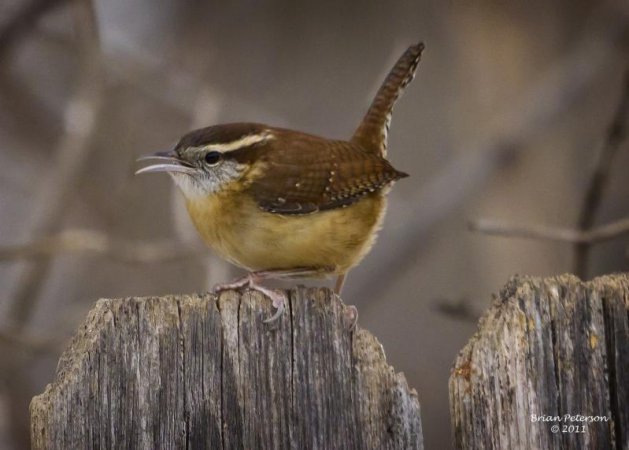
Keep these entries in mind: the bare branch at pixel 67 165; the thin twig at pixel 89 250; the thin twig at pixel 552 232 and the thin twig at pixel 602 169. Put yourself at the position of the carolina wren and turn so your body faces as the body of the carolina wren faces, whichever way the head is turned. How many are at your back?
2

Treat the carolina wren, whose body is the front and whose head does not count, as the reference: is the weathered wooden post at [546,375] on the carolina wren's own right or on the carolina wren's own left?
on the carolina wren's own left

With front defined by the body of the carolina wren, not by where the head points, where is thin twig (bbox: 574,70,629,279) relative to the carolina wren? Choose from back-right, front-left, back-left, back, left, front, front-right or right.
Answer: back

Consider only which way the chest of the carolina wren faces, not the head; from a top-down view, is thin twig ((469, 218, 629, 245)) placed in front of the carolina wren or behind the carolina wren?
behind

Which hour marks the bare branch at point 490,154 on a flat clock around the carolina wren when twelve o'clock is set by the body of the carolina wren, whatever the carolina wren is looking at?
The bare branch is roughly at 4 o'clock from the carolina wren.

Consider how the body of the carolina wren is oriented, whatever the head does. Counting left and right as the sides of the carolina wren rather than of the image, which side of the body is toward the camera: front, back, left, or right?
left

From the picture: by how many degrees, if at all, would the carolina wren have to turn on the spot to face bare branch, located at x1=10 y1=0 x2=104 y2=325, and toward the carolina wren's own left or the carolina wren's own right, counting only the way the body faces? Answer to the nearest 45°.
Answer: approximately 45° to the carolina wren's own right

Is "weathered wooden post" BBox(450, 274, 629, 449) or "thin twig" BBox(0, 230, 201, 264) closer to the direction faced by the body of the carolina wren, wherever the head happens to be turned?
the thin twig

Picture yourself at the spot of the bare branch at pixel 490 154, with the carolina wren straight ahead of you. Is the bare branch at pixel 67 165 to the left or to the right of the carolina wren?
right
